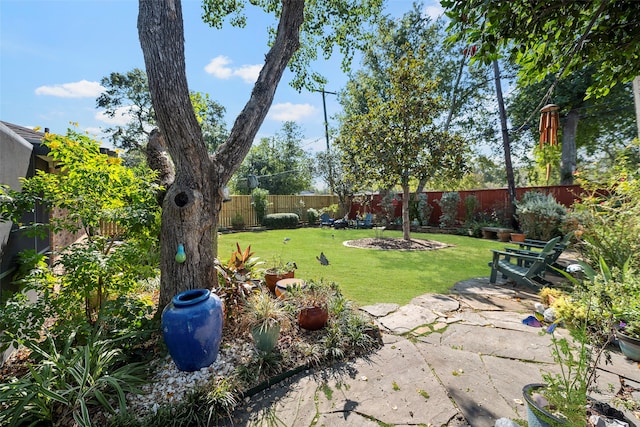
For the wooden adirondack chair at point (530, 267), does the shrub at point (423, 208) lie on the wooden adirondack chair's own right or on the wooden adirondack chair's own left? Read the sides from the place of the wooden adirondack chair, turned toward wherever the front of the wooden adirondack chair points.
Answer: on the wooden adirondack chair's own right

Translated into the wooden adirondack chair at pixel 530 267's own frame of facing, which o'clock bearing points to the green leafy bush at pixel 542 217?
The green leafy bush is roughly at 3 o'clock from the wooden adirondack chair.

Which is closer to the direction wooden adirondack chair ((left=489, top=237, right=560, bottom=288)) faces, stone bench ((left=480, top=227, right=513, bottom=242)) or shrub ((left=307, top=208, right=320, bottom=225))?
the shrub

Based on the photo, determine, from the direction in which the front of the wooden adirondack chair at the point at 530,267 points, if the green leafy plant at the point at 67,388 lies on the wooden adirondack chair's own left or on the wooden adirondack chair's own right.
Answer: on the wooden adirondack chair's own left

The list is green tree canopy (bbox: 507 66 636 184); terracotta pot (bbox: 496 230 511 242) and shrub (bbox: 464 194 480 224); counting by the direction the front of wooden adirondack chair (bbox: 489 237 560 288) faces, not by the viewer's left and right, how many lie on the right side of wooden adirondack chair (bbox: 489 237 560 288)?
3

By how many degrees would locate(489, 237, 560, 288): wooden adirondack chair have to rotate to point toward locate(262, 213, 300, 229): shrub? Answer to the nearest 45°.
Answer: approximately 45° to its right

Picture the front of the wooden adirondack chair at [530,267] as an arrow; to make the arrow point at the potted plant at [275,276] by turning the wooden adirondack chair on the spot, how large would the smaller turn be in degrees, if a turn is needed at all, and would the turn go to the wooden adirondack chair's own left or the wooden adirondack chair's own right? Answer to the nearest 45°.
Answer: approximately 45° to the wooden adirondack chair's own left

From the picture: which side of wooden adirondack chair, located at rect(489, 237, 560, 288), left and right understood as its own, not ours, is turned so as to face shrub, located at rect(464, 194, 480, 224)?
right

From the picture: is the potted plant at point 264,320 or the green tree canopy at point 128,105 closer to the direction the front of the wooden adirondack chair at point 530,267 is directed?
the green tree canopy

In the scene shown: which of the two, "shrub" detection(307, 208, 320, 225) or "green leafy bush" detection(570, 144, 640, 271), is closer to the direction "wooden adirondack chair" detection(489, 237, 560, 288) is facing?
the shrub

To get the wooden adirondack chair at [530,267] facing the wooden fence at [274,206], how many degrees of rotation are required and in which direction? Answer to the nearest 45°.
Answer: approximately 45° to its right

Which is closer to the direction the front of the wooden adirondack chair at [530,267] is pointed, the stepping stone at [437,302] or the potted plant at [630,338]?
the stepping stone

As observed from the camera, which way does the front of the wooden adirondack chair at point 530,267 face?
facing to the left of the viewer

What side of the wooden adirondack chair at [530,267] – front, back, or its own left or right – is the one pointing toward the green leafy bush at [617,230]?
back

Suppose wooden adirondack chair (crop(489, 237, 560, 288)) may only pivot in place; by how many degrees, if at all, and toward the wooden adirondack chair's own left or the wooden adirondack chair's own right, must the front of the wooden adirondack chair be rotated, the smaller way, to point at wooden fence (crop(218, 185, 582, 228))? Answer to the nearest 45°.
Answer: approximately 45° to the wooden adirondack chair's own right

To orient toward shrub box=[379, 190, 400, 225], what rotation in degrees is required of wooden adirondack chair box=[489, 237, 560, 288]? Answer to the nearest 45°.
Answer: approximately 45° to its right
